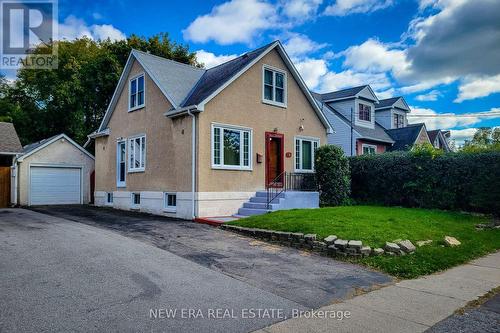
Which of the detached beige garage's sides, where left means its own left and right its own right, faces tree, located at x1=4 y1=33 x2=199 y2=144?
back

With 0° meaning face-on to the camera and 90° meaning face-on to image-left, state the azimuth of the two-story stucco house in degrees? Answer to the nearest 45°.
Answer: approximately 315°

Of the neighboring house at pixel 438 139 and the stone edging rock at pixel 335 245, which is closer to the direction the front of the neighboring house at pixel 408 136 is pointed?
the stone edging rock

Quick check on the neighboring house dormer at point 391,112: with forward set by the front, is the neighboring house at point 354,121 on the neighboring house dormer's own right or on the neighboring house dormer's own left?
on the neighboring house dormer's own right

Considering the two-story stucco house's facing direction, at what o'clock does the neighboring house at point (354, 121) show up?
The neighboring house is roughly at 9 o'clock from the two-story stucco house.

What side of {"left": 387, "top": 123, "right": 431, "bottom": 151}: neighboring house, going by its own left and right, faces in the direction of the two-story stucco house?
right

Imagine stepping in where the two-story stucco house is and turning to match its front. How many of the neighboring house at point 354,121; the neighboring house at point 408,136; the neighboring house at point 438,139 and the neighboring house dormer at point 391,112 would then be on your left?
4

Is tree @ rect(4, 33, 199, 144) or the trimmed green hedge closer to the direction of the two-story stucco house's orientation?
the trimmed green hedge

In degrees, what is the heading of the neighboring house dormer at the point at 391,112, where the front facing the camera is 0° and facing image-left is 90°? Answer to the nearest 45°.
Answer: approximately 315°
